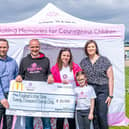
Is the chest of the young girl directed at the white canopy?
no

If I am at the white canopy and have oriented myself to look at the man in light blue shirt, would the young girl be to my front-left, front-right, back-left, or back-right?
front-left

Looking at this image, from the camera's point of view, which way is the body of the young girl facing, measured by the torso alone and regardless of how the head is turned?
toward the camera

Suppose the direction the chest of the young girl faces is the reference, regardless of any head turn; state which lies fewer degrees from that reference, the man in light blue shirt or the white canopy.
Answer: the man in light blue shirt

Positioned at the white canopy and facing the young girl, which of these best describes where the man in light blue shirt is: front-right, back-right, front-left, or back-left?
front-right

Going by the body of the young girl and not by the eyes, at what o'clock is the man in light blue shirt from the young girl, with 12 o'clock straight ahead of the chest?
The man in light blue shirt is roughly at 3 o'clock from the young girl.

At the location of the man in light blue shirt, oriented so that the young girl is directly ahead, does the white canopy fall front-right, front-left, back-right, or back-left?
front-left
